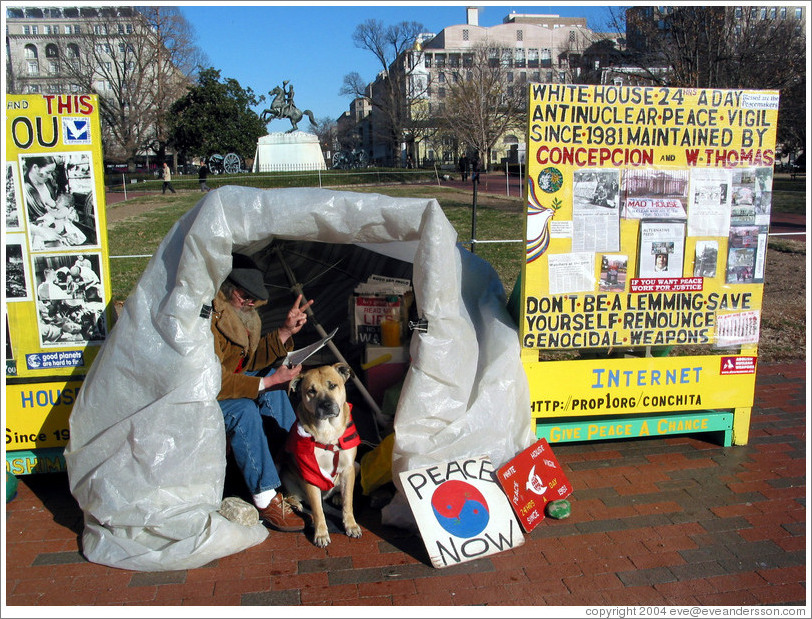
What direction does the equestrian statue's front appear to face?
to the viewer's left

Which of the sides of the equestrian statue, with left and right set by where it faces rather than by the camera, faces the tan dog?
left

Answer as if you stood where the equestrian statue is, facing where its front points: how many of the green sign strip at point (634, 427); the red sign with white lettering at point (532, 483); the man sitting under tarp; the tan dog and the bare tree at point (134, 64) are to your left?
4

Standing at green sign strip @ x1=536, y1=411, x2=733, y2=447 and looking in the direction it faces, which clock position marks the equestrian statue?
The equestrian statue is roughly at 5 o'clock from the green sign strip.

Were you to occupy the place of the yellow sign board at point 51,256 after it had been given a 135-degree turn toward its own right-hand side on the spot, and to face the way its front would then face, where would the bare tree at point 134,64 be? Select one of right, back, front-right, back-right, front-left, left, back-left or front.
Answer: front-right

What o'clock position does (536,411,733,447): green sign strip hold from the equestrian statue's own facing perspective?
The green sign strip is roughly at 9 o'clock from the equestrian statue.

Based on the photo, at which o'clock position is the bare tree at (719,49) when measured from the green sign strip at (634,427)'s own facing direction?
The bare tree is roughly at 6 o'clock from the green sign strip.

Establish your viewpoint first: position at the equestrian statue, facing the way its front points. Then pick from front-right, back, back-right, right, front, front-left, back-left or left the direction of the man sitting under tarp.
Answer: left

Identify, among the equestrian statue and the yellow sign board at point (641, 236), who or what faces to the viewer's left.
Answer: the equestrian statue

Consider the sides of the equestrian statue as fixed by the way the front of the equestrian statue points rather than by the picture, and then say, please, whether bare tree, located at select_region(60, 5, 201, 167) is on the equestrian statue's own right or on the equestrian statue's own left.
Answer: on the equestrian statue's own right
